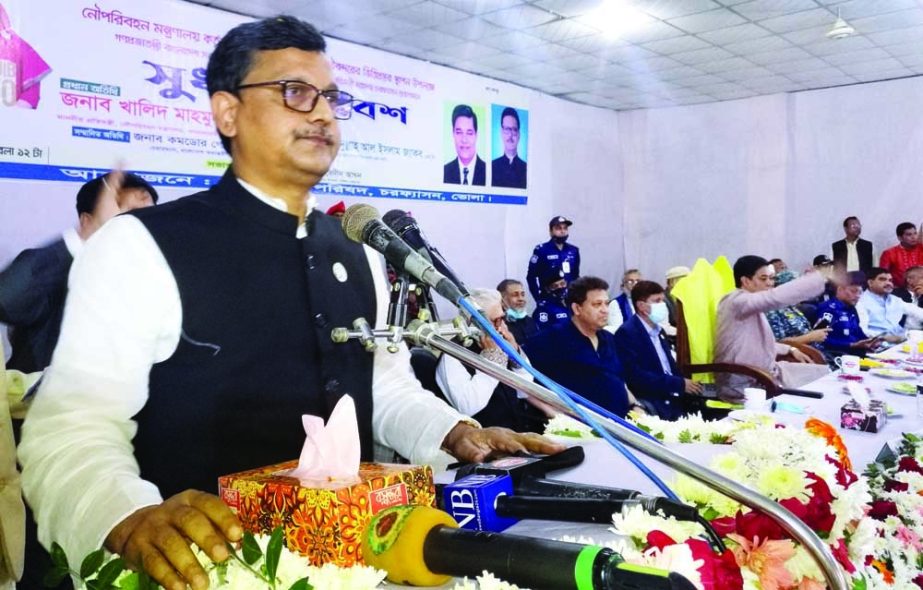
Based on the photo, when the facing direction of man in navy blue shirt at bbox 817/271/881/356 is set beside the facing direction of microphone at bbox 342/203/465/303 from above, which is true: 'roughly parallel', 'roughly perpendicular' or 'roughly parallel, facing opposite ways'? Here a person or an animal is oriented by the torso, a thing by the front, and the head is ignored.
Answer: roughly perpendicular

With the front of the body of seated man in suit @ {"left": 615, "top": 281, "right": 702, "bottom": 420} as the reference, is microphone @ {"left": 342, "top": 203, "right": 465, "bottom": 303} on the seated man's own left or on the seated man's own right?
on the seated man's own right

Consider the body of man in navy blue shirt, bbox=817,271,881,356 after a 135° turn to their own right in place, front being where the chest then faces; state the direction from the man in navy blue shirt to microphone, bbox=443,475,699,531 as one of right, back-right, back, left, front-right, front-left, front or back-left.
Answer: left

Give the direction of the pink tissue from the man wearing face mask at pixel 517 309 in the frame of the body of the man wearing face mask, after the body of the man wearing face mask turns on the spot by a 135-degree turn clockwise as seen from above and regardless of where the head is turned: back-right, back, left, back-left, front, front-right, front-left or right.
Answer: left

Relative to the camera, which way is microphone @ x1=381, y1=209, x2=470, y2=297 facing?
to the viewer's left

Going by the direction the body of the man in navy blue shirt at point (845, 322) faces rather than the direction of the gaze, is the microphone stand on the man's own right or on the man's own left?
on the man's own right

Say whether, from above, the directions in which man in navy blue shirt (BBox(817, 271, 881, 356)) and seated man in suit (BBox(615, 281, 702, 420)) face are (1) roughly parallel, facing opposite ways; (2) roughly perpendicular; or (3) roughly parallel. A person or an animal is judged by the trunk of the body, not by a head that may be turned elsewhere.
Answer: roughly parallel

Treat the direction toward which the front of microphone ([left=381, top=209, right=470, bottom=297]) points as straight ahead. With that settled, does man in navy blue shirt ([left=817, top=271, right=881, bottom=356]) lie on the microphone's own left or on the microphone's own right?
on the microphone's own right

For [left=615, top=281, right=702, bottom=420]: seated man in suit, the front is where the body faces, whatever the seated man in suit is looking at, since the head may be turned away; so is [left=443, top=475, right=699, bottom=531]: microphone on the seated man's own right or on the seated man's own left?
on the seated man's own right

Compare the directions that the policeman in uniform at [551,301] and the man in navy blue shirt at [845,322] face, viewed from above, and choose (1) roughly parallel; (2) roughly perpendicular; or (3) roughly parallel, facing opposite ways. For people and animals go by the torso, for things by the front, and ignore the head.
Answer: roughly parallel

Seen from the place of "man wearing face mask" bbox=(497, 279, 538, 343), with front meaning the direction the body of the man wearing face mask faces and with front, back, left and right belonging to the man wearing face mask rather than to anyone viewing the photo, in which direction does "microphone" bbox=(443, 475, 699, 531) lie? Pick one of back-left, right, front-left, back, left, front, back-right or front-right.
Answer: front-right

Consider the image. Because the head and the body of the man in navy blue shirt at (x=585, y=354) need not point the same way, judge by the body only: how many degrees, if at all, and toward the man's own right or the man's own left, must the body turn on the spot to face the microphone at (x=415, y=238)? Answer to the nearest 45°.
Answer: approximately 45° to the man's own right

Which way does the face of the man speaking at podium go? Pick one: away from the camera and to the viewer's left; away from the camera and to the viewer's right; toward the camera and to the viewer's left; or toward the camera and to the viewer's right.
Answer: toward the camera and to the viewer's right

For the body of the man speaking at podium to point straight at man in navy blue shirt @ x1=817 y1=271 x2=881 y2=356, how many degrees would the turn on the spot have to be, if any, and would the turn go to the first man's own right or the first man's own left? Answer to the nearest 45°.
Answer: approximately 90° to the first man's own left

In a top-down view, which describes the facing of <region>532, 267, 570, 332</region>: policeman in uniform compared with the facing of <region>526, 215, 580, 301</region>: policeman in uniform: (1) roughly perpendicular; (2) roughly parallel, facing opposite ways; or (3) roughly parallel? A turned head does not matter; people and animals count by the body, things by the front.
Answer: roughly parallel

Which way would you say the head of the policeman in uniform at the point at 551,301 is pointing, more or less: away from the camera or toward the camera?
toward the camera

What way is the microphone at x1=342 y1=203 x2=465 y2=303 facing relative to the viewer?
to the viewer's left

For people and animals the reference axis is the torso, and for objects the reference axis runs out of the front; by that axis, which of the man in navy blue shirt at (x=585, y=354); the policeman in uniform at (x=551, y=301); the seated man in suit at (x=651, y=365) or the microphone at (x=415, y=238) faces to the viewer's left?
the microphone
